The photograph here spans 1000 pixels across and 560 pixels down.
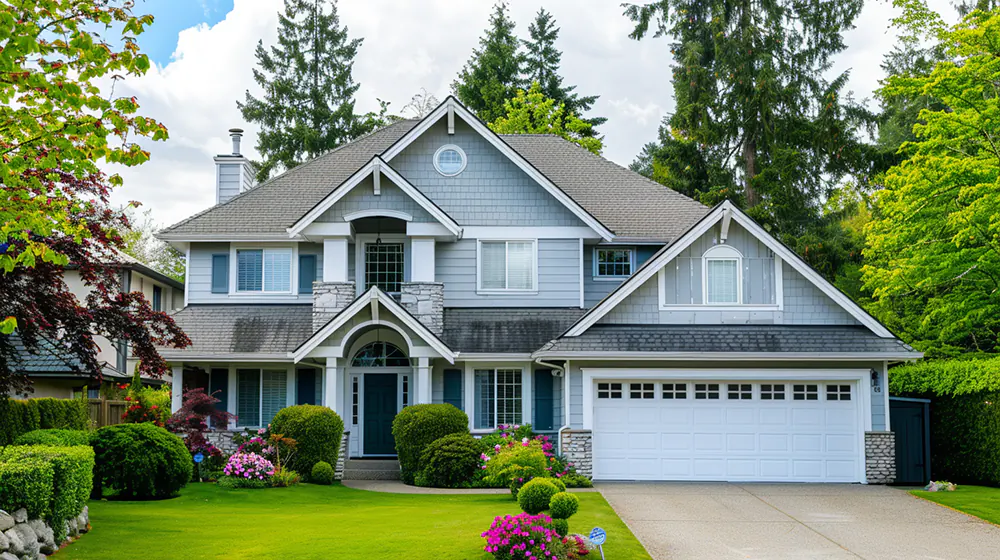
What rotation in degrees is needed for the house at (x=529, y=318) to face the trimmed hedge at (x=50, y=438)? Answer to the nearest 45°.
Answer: approximately 45° to its right

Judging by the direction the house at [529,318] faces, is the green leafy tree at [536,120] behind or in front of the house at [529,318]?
behind

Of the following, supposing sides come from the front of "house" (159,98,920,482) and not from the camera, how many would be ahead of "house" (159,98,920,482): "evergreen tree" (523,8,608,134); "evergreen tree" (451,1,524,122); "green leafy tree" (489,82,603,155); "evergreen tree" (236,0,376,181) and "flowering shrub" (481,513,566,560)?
1

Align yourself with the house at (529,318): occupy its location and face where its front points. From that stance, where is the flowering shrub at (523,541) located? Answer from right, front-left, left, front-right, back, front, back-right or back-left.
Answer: front

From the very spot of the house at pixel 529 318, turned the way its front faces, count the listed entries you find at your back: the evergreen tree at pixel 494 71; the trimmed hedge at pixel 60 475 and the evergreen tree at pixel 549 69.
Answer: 2

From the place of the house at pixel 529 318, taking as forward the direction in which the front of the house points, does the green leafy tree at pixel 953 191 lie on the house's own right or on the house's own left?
on the house's own left

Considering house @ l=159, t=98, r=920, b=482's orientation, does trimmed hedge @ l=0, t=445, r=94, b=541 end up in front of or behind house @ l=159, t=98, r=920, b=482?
in front

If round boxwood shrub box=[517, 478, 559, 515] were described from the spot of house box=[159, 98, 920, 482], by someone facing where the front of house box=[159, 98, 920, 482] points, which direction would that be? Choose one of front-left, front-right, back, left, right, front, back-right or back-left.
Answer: front

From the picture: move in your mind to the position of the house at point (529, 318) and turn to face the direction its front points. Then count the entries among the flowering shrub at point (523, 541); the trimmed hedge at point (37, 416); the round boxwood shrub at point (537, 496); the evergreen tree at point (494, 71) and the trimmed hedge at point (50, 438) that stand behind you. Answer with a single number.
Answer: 1

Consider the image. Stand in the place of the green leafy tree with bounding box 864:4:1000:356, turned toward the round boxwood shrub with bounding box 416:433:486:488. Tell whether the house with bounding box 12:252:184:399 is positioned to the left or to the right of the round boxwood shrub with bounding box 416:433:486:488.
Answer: right

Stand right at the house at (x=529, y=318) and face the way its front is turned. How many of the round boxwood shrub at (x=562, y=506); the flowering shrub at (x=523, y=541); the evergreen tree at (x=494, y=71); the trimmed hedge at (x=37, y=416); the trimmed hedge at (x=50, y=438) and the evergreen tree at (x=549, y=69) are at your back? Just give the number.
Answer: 2

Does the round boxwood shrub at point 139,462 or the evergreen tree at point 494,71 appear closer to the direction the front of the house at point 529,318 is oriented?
the round boxwood shrub

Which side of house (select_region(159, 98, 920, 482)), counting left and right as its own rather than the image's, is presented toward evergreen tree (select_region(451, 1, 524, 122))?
back

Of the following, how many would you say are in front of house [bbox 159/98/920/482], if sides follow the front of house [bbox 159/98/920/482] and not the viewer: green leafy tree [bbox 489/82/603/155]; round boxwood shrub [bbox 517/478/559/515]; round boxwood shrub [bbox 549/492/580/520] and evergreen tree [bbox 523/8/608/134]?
2

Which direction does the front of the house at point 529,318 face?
toward the camera

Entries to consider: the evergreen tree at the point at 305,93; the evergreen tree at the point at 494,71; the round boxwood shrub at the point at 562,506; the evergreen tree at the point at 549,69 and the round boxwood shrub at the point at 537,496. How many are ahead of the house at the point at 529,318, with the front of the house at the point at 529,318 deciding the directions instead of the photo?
2

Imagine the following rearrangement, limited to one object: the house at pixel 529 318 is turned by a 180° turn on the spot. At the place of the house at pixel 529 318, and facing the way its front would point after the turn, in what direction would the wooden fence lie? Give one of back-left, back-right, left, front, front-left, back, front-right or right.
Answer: left

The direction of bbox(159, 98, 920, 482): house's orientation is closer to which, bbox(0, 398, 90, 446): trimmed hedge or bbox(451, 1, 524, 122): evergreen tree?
the trimmed hedge

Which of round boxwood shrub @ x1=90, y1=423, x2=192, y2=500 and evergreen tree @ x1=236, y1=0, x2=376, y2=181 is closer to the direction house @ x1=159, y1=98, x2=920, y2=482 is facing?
the round boxwood shrub

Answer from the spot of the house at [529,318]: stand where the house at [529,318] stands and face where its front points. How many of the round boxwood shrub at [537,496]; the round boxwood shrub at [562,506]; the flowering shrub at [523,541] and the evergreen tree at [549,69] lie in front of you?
3

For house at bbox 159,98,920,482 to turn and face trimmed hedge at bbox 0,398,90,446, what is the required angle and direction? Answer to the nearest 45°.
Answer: approximately 45° to its right
